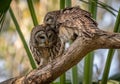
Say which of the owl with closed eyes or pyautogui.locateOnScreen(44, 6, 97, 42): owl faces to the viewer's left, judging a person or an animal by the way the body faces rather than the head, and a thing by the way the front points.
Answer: the owl

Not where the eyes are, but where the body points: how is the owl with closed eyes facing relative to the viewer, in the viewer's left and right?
facing the viewer

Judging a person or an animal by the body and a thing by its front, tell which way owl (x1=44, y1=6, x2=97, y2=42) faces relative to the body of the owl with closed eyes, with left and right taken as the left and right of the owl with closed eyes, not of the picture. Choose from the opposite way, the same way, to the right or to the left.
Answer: to the right

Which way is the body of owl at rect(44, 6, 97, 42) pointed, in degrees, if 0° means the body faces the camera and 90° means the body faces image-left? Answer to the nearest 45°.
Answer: approximately 90°
